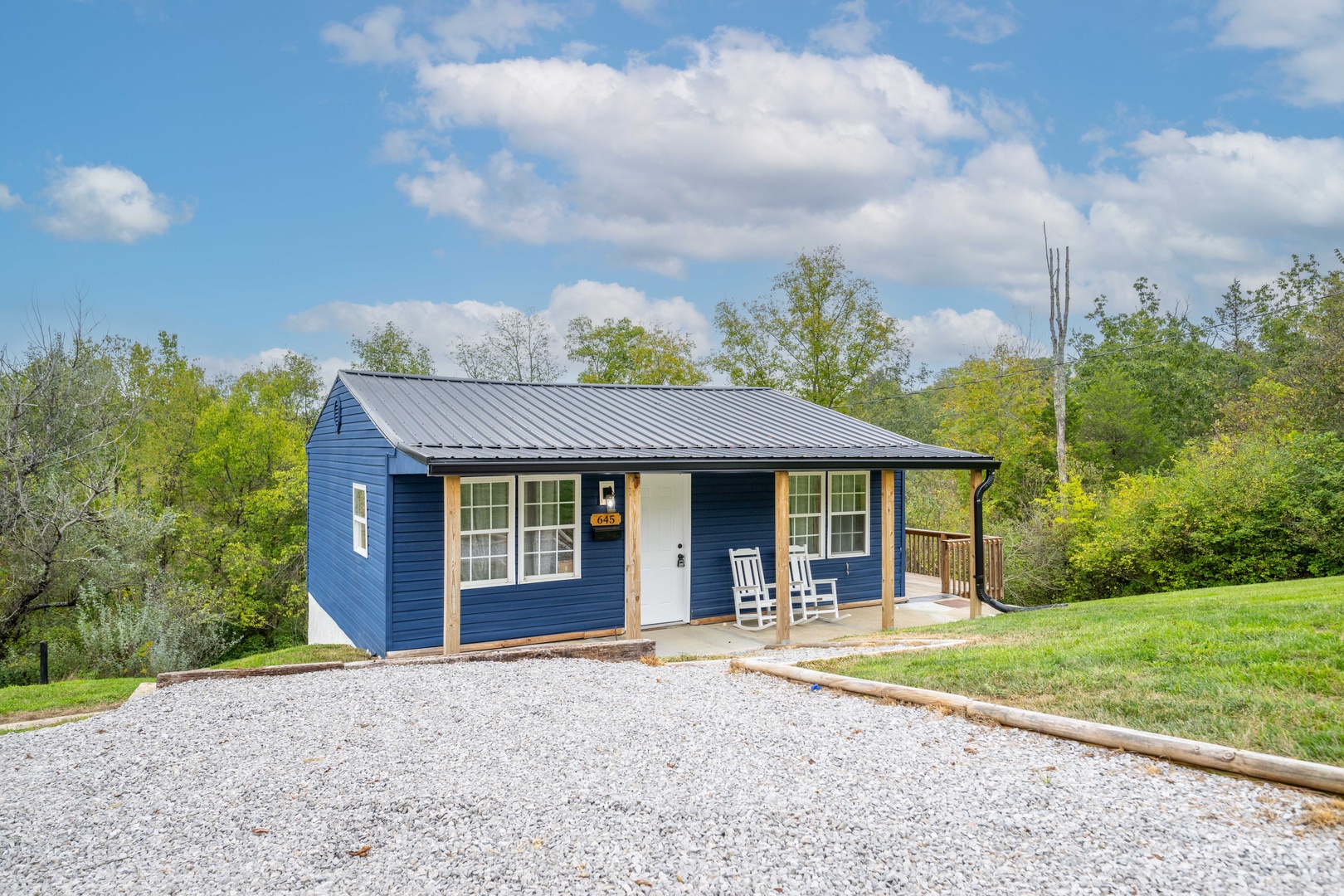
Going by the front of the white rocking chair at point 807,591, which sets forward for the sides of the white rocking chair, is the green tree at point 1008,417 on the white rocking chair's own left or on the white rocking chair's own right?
on the white rocking chair's own left

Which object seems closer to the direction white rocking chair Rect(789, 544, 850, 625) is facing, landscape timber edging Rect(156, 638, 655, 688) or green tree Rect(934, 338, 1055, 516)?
the landscape timber edging

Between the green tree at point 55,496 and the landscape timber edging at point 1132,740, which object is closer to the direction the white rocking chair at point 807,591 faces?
the landscape timber edging

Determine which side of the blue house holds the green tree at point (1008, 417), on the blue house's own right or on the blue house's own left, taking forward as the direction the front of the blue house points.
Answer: on the blue house's own left

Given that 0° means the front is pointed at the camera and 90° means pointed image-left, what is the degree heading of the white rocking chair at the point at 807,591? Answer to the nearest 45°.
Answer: approximately 315°

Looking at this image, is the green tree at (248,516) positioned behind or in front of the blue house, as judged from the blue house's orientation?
behind

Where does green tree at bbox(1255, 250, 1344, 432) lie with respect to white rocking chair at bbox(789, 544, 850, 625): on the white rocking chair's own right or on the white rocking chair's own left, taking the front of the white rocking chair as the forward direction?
on the white rocking chair's own left

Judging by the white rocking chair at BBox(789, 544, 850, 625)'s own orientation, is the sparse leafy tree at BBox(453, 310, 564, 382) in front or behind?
behind

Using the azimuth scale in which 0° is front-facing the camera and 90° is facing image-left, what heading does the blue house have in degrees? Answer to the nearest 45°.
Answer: approximately 315°

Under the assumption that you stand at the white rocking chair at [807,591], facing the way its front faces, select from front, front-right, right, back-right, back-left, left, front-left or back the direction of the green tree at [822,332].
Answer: back-left

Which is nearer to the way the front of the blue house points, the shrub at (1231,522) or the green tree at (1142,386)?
the shrub

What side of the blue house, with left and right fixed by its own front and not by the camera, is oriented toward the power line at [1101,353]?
left
